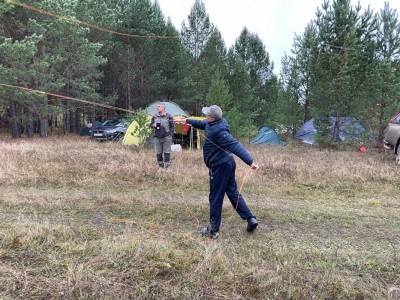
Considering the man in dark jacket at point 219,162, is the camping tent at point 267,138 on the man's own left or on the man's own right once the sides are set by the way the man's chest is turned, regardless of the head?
on the man's own right

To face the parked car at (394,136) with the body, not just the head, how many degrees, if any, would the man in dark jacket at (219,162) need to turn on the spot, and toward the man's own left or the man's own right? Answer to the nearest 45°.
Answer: approximately 135° to the man's own right

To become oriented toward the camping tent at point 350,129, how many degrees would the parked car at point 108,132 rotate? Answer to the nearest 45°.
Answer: approximately 90° to its left

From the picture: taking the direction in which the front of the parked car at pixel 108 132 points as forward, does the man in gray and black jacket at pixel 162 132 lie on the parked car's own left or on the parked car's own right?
on the parked car's own left

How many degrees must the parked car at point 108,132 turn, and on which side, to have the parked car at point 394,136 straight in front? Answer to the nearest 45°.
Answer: approximately 90° to its left

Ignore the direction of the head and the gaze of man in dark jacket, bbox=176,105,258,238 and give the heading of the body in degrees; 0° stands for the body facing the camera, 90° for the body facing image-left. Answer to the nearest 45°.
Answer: approximately 90°

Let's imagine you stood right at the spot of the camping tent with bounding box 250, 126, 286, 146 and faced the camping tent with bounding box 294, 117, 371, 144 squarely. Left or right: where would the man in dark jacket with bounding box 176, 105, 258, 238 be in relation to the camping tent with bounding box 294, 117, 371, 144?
right
